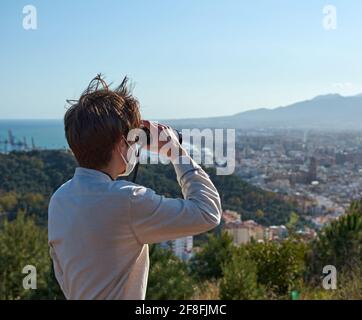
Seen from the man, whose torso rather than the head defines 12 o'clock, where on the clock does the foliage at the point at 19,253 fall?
The foliage is roughly at 10 o'clock from the man.

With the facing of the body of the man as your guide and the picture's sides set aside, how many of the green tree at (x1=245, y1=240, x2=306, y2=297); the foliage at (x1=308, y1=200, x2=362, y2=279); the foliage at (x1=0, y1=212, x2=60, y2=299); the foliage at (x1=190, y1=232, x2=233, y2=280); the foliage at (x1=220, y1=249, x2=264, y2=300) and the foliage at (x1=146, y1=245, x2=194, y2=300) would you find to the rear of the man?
0

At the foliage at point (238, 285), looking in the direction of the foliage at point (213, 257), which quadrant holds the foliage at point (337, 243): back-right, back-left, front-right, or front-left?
front-right

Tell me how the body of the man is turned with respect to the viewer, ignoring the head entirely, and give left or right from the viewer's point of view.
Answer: facing away from the viewer and to the right of the viewer

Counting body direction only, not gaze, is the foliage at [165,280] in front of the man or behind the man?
in front

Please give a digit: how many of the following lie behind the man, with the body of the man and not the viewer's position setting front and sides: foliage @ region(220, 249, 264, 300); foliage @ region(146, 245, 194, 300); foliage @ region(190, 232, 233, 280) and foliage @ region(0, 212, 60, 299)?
0

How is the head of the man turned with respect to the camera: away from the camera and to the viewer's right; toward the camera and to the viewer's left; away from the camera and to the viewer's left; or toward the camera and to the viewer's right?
away from the camera and to the viewer's right

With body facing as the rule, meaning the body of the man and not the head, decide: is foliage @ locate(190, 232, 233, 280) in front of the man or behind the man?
in front
